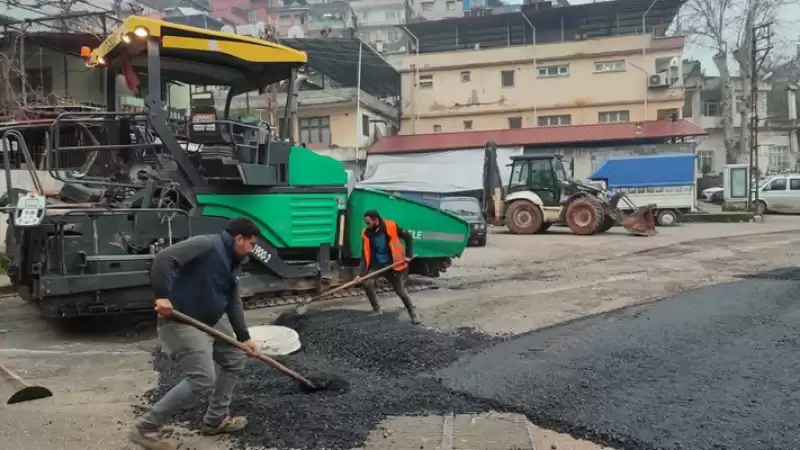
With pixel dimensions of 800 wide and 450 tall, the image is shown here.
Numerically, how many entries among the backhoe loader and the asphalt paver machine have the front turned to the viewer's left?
0

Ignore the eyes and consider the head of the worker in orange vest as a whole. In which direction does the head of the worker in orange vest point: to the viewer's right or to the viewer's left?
to the viewer's left

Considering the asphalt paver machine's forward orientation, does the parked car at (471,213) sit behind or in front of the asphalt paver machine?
in front

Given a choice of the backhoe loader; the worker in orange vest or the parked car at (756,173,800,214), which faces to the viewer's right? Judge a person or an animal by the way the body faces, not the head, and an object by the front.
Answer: the backhoe loader

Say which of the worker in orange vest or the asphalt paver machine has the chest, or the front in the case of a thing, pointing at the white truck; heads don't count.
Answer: the asphalt paver machine

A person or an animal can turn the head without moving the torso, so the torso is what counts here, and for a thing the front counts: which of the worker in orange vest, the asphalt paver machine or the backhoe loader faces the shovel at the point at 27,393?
the worker in orange vest

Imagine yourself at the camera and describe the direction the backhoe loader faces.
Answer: facing to the right of the viewer

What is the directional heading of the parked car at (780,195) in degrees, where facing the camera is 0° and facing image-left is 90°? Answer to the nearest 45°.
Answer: approximately 90°

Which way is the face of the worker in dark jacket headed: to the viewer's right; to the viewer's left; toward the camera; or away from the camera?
to the viewer's right

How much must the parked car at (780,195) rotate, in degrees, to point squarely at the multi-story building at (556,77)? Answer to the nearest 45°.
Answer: approximately 45° to its right

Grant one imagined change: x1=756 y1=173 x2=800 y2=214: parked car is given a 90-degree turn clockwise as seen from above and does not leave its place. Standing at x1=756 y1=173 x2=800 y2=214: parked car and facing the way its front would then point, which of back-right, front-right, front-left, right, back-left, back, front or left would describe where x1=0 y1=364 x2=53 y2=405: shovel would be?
back
